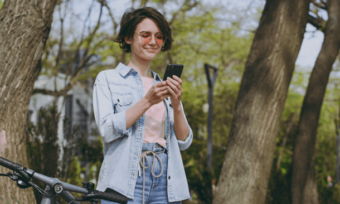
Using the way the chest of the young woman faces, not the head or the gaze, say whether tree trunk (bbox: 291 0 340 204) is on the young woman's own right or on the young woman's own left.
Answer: on the young woman's own left

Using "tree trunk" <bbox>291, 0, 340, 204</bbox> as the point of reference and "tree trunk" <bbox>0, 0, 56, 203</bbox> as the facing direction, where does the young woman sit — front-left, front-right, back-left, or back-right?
front-left

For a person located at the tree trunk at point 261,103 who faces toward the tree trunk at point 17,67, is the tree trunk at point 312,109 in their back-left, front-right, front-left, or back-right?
back-right

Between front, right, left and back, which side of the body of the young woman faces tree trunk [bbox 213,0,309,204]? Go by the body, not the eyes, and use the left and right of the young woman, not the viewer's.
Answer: left

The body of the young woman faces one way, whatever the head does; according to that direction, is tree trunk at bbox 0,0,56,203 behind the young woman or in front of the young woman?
behind

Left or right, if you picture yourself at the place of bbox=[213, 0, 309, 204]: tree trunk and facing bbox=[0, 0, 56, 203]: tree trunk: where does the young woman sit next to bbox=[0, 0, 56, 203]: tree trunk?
left
